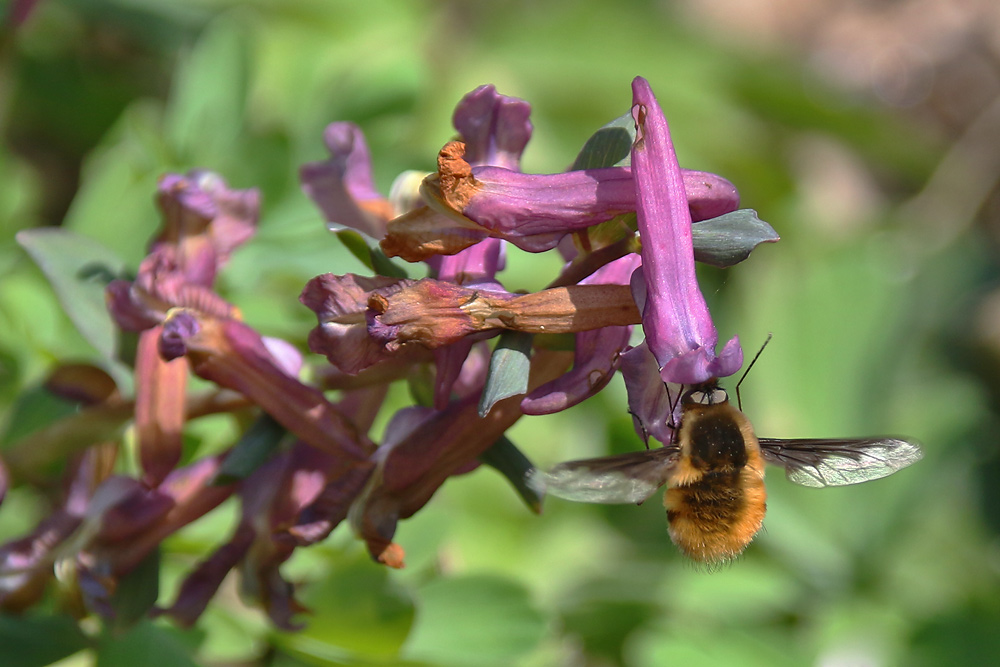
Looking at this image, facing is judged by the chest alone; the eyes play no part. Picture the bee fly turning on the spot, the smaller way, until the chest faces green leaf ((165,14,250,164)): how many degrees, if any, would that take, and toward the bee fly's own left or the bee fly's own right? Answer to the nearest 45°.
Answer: approximately 45° to the bee fly's own left

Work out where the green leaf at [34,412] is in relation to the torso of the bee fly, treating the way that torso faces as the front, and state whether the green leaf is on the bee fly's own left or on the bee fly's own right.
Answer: on the bee fly's own left

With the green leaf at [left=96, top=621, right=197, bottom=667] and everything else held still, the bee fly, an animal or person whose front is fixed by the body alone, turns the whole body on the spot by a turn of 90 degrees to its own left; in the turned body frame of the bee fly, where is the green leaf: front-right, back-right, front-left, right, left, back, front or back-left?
front

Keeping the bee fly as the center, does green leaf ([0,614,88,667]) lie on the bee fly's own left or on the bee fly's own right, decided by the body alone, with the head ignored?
on the bee fly's own left

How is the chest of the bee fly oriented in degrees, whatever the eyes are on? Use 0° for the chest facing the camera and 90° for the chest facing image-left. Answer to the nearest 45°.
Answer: approximately 180°

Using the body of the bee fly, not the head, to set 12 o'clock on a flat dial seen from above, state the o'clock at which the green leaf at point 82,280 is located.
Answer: The green leaf is roughly at 9 o'clock from the bee fly.
